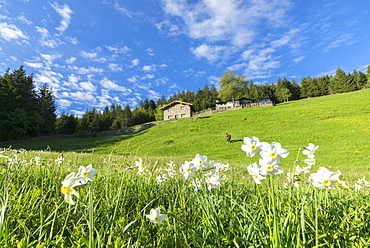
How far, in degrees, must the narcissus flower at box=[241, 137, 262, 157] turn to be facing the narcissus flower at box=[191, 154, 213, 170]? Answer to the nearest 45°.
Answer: approximately 135° to its right

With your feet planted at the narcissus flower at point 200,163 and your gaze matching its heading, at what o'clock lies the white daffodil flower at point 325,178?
The white daffodil flower is roughly at 10 o'clock from the narcissus flower.

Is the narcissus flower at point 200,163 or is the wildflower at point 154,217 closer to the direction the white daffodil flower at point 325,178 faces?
the wildflower

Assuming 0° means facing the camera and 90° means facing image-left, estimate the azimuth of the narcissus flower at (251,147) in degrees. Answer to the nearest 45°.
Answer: approximately 0°

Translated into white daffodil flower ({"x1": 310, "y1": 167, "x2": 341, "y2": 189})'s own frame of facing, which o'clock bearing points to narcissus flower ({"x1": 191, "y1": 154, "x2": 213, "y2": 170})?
The narcissus flower is roughly at 3 o'clock from the white daffodil flower.

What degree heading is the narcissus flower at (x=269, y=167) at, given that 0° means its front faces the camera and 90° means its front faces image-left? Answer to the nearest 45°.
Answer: approximately 0°

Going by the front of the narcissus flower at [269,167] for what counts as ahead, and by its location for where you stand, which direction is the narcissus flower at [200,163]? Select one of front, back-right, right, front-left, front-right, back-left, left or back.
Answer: back-right
